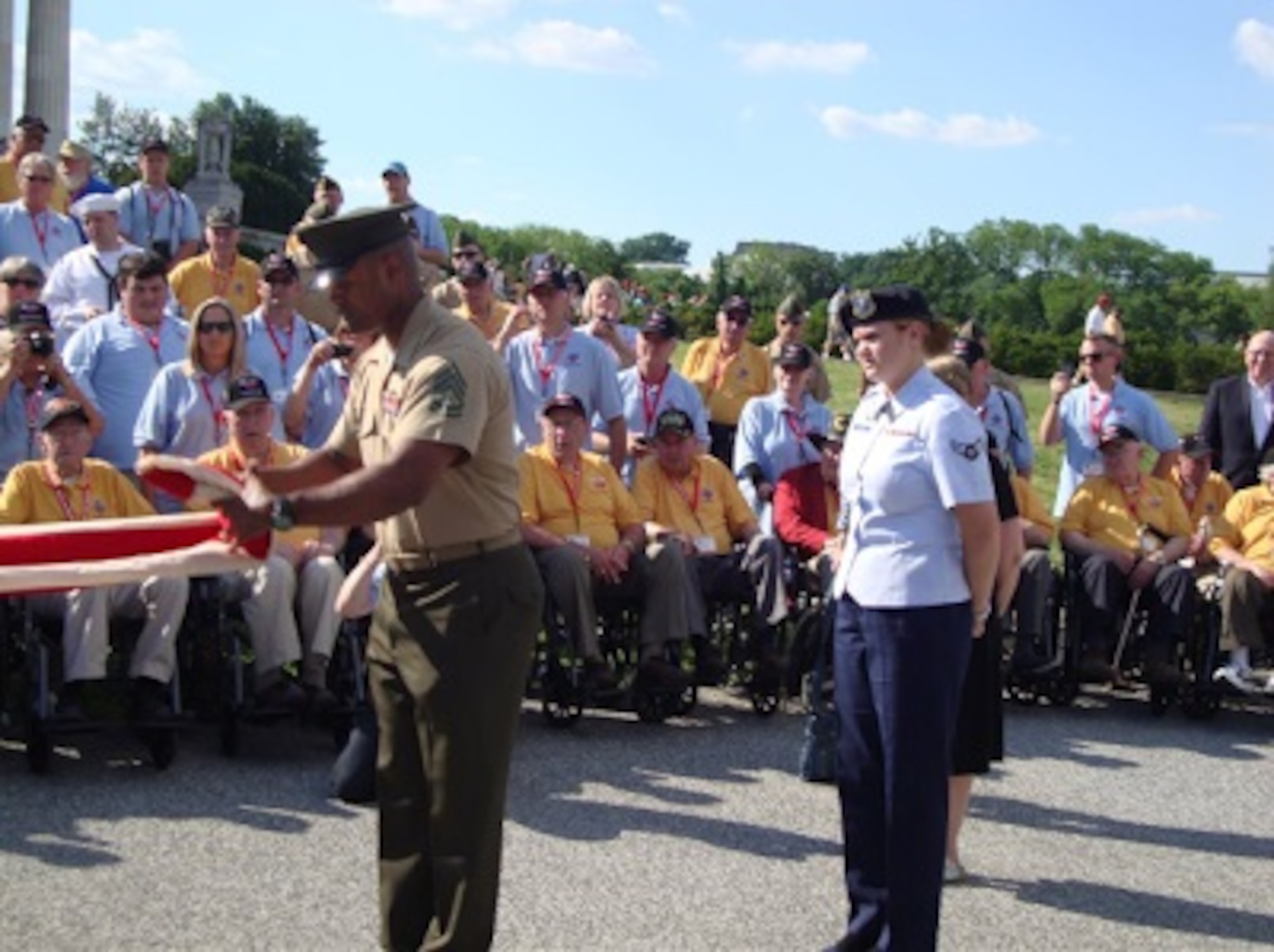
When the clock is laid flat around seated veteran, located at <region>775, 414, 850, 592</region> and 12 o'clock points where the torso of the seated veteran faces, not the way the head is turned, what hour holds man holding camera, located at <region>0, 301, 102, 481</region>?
The man holding camera is roughly at 4 o'clock from the seated veteran.

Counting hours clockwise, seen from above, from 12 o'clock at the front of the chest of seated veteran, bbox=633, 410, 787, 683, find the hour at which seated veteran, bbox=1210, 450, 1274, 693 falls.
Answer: seated veteran, bbox=1210, 450, 1274, 693 is roughly at 9 o'clock from seated veteran, bbox=633, 410, 787, 683.

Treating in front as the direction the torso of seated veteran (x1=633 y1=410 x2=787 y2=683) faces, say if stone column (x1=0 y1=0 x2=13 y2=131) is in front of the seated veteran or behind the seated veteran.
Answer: behind

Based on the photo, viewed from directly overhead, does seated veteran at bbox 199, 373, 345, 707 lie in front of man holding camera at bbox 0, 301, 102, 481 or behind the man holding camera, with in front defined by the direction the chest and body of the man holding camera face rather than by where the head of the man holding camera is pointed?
in front

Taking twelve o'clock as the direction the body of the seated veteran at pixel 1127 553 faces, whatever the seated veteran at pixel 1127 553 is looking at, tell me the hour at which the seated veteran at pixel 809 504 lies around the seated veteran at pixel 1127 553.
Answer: the seated veteran at pixel 809 504 is roughly at 2 o'clock from the seated veteran at pixel 1127 553.

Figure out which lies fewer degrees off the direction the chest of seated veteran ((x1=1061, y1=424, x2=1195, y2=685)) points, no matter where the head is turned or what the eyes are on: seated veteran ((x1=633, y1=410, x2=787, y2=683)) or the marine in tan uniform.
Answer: the marine in tan uniform

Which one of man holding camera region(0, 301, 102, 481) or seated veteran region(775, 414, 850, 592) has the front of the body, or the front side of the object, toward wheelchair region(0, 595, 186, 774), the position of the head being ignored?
the man holding camera

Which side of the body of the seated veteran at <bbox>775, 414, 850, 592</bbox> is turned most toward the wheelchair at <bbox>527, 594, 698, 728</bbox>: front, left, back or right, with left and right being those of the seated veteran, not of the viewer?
right

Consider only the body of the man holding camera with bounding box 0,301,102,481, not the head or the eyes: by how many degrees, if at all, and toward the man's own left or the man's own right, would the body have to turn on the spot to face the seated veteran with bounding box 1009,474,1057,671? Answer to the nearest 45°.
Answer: approximately 90° to the man's own left

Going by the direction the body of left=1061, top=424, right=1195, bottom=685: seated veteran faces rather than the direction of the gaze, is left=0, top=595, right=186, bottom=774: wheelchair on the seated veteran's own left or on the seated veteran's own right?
on the seated veteran's own right

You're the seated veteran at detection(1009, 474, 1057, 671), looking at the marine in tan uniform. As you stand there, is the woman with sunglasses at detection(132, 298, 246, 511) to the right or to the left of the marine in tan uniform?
right
